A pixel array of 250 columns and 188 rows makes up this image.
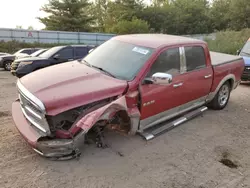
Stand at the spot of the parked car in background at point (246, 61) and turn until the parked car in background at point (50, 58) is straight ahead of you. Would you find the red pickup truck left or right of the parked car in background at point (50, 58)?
left

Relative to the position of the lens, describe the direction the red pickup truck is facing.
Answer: facing the viewer and to the left of the viewer

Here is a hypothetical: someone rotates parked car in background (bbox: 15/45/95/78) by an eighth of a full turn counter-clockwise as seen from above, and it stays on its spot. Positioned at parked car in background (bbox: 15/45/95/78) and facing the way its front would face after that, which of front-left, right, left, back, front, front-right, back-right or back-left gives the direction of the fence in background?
back

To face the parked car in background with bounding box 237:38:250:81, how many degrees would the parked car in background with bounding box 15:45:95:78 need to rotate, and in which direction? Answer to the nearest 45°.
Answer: approximately 135° to its left

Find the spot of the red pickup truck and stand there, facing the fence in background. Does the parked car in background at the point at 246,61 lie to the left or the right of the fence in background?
right

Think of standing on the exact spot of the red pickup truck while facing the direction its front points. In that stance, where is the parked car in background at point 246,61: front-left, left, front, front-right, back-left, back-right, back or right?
back

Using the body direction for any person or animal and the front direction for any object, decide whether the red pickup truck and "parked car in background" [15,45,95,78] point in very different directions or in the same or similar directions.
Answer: same or similar directions

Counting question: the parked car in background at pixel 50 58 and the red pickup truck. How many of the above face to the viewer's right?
0

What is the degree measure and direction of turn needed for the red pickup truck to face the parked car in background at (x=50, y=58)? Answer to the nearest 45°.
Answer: approximately 90° to its right
